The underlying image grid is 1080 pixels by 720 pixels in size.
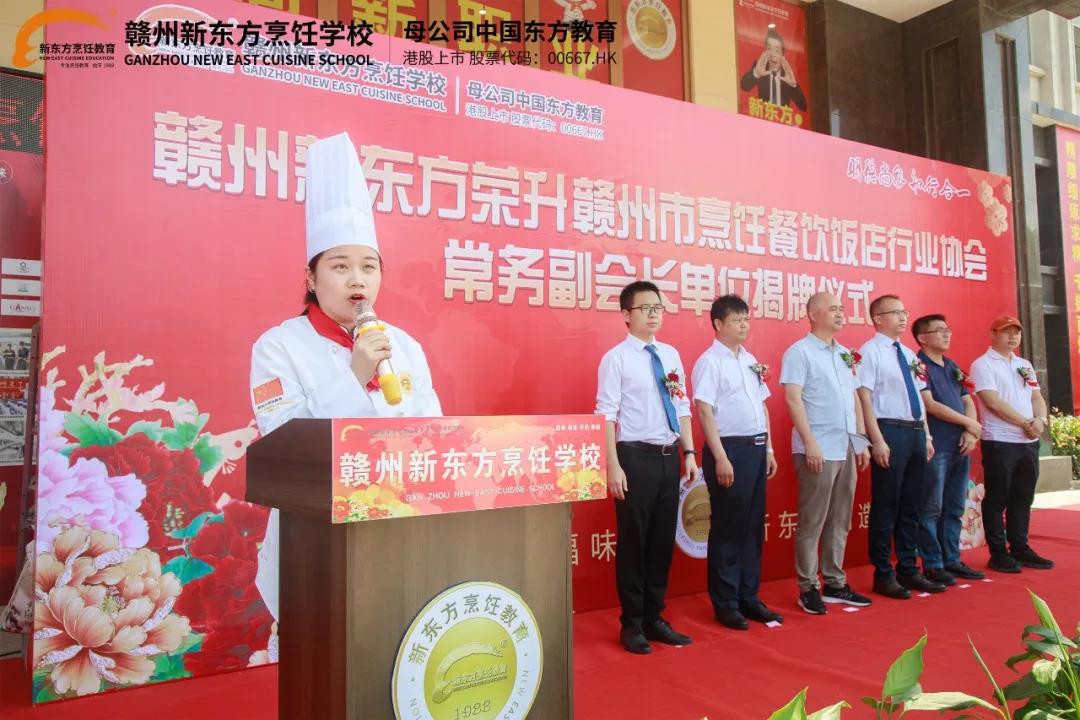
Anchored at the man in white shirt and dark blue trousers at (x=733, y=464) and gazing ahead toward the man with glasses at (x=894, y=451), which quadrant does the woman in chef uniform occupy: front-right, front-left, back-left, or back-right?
back-right

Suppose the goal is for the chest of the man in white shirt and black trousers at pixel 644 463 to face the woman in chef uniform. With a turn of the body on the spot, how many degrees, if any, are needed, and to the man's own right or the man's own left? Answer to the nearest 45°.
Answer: approximately 90° to the man's own right

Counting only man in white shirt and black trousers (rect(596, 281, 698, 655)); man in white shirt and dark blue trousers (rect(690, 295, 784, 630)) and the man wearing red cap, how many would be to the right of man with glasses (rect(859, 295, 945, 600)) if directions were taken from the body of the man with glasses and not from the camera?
2

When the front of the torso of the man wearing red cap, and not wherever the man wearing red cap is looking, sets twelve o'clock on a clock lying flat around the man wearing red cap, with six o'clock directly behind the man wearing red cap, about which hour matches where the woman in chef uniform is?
The woman in chef uniform is roughly at 2 o'clock from the man wearing red cap.

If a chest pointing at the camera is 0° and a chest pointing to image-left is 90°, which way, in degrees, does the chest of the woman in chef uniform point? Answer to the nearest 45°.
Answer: approximately 315°
